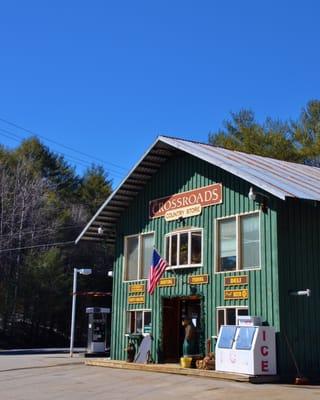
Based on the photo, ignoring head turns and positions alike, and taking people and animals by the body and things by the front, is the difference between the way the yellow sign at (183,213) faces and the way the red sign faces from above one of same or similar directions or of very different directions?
same or similar directions

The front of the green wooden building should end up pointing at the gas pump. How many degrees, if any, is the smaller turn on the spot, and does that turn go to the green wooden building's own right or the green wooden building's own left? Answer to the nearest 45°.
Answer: approximately 90° to the green wooden building's own right

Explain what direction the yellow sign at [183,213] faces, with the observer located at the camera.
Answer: facing the viewer and to the left of the viewer

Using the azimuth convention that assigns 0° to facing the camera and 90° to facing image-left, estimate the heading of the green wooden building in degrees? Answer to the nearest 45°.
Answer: approximately 45°

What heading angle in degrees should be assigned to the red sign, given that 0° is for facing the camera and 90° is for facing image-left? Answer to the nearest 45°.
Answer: approximately 45°

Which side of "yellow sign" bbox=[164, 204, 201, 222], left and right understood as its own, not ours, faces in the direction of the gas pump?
right
